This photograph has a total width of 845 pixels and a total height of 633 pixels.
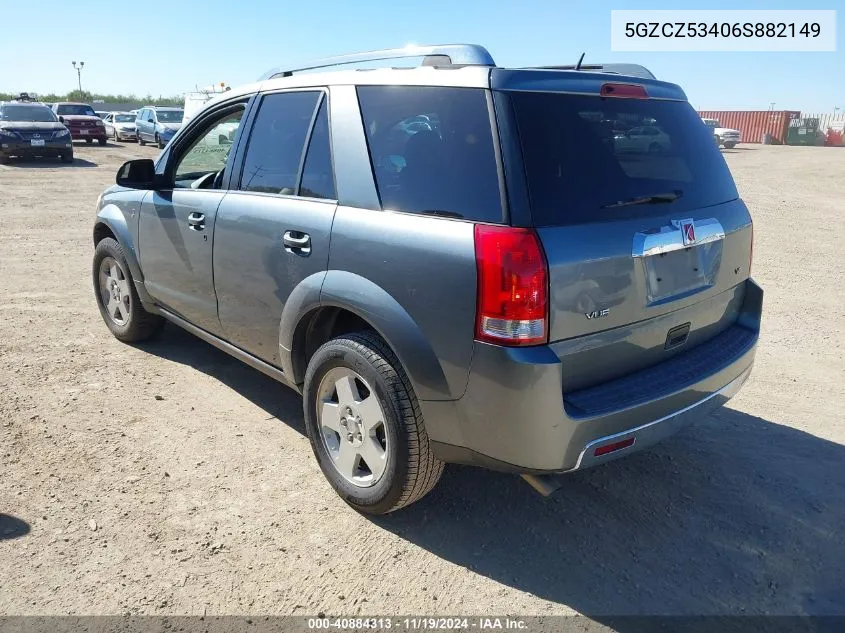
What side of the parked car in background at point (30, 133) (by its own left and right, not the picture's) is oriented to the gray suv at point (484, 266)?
front

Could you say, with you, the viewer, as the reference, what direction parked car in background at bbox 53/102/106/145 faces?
facing the viewer and to the right of the viewer

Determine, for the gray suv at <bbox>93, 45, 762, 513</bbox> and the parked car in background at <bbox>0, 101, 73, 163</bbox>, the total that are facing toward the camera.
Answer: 1

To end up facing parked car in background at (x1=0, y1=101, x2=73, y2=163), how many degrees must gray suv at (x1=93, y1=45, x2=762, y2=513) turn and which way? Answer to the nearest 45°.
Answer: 0° — it already faces it

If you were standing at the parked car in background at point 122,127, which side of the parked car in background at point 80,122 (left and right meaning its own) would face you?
left

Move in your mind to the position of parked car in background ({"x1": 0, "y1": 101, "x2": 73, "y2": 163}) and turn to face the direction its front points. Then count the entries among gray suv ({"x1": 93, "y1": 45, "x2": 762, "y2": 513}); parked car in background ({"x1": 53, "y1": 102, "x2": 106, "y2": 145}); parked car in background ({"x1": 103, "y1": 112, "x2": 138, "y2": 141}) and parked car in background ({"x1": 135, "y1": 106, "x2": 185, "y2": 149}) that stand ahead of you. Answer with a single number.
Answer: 1

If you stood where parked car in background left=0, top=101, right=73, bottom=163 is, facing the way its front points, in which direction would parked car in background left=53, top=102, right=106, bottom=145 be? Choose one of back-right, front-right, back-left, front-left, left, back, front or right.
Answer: back

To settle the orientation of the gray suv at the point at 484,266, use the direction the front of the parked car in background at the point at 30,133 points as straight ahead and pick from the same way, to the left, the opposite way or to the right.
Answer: the opposite way

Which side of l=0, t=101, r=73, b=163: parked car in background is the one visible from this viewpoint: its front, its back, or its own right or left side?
front

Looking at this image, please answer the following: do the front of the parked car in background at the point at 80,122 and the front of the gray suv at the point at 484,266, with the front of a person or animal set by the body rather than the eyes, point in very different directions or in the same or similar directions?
very different directions

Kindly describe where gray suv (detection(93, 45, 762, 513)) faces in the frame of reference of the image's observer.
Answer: facing away from the viewer and to the left of the viewer

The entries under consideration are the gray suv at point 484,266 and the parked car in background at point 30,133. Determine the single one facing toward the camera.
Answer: the parked car in background

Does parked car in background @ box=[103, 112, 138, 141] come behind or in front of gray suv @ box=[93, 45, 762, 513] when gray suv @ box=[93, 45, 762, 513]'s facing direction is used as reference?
in front
